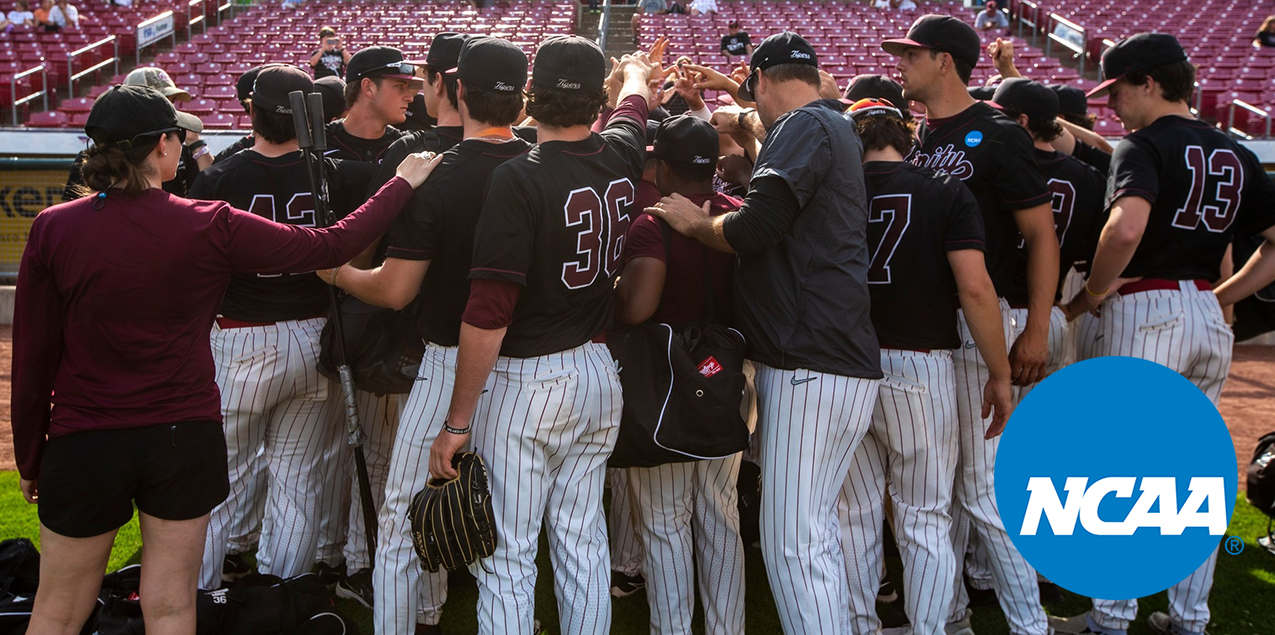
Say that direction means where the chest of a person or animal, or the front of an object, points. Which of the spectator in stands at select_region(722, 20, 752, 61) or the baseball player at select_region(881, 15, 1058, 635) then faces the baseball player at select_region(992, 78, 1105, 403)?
the spectator in stands

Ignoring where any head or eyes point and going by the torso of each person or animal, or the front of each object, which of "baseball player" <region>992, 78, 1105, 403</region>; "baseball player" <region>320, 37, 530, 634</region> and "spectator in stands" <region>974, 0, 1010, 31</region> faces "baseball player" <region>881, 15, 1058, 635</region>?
the spectator in stands

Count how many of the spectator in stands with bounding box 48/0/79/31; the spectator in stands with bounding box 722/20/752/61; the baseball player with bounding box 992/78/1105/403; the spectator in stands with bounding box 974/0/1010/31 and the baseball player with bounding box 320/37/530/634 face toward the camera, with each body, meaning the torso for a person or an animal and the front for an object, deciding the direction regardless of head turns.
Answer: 3

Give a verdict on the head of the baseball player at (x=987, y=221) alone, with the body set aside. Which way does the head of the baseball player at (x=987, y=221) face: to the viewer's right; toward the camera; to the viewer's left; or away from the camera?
to the viewer's left

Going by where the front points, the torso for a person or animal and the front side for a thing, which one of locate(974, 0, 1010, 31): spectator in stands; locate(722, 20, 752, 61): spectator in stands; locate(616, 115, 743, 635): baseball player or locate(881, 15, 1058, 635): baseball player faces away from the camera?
locate(616, 115, 743, 635): baseball player

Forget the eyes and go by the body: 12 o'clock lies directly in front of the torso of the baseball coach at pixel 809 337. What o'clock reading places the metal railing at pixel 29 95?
The metal railing is roughly at 12 o'clock from the baseball coach.

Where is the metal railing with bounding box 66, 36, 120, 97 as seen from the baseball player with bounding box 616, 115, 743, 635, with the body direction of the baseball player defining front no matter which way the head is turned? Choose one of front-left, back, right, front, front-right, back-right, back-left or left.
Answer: front-left

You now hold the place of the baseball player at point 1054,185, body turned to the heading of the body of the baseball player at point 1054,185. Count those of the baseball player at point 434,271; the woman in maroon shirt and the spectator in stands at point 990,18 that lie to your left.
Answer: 2

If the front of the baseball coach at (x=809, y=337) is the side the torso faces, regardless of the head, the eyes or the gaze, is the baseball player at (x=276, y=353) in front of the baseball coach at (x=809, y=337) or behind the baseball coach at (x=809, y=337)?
in front

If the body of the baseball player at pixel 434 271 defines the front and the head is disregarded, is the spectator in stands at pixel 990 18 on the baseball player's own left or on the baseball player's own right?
on the baseball player's own right

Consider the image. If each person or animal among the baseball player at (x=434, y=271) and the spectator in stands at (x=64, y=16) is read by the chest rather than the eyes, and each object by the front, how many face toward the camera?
1

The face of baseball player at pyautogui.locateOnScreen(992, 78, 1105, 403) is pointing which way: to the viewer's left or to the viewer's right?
to the viewer's left

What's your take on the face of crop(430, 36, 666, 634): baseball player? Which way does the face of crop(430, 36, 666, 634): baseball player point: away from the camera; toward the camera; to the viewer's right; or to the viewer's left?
away from the camera

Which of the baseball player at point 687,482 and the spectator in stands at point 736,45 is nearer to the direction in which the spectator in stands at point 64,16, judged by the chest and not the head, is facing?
the baseball player

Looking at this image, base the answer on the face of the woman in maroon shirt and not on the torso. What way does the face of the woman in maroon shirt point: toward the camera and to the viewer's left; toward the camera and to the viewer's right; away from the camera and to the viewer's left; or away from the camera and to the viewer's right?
away from the camera and to the viewer's right

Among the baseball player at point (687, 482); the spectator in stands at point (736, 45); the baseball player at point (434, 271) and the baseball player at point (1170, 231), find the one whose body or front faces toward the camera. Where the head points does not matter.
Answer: the spectator in stands
